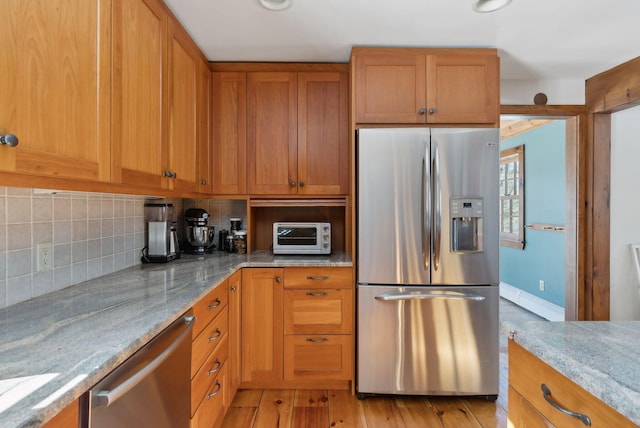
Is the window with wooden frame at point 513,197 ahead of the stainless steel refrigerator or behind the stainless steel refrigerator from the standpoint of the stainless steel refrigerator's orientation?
behind

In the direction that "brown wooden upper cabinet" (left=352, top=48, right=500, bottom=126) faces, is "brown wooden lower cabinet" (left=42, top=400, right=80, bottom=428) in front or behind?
in front

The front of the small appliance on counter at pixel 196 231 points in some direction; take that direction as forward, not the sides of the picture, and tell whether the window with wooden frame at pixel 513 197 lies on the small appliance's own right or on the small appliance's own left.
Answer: on the small appliance's own left

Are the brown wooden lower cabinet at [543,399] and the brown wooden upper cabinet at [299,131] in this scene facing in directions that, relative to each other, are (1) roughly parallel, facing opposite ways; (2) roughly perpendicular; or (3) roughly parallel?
roughly perpendicular

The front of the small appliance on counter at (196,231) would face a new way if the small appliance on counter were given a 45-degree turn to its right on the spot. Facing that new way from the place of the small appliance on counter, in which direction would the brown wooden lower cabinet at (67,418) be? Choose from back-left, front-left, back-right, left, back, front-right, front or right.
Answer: front

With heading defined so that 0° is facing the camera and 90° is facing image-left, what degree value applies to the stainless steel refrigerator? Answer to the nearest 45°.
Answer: approximately 0°

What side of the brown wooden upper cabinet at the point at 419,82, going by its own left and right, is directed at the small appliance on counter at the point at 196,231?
right

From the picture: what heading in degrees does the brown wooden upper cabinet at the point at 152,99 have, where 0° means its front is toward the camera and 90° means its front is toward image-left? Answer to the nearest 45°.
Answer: approximately 315°

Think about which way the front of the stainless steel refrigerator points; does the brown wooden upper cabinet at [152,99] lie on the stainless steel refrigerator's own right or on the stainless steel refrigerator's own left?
on the stainless steel refrigerator's own right

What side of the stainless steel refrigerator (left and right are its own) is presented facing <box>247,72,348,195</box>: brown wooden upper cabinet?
right

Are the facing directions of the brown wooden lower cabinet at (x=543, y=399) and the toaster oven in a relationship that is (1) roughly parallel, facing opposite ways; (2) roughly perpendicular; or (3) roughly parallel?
roughly perpendicular

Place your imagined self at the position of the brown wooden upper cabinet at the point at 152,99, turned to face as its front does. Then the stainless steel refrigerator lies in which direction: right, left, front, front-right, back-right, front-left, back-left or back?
front-left
